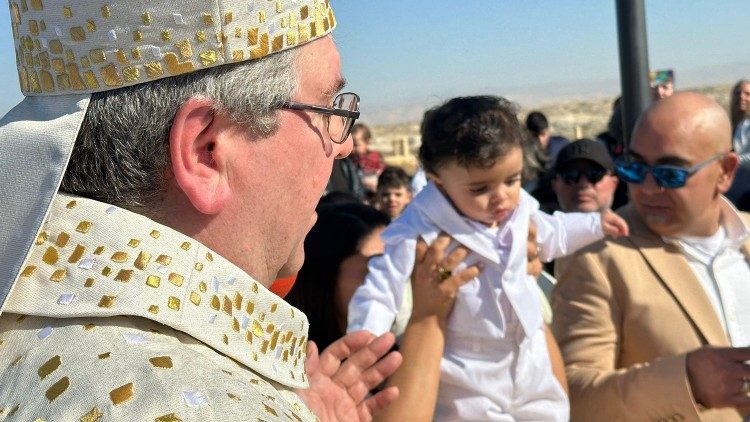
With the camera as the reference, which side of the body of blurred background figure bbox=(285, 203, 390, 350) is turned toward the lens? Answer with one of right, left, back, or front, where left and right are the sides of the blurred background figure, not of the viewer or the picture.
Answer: right

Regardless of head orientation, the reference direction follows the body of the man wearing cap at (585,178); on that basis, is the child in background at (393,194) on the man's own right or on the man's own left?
on the man's own right

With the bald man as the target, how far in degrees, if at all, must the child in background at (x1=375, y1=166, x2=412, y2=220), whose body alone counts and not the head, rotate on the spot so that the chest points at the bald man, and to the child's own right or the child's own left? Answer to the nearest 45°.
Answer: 0° — they already face them

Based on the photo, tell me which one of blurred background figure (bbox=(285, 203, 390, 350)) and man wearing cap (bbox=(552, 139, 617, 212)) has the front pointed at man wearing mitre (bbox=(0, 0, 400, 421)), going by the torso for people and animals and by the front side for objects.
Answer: man wearing cap (bbox=(552, 139, 617, 212))

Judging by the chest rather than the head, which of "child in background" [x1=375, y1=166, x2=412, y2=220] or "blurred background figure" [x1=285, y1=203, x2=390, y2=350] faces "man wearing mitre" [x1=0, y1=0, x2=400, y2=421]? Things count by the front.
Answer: the child in background

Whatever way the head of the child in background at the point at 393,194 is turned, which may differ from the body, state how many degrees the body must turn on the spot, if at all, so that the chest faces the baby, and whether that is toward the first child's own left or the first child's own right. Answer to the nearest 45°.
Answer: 0° — they already face them

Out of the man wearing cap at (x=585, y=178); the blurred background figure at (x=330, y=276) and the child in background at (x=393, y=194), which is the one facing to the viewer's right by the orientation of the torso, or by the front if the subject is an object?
the blurred background figure

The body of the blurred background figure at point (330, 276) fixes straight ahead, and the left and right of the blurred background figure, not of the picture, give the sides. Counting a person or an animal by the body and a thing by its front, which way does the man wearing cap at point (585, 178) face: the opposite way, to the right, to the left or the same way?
to the right

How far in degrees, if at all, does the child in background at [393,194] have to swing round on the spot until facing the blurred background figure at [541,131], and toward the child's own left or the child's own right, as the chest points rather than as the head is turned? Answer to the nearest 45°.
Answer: approximately 135° to the child's own left
